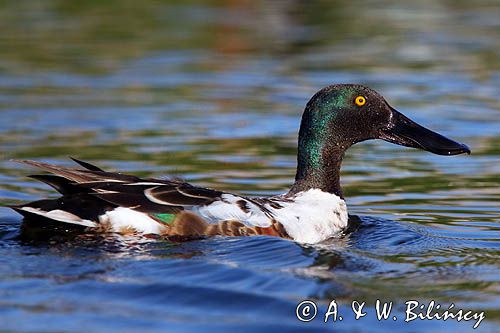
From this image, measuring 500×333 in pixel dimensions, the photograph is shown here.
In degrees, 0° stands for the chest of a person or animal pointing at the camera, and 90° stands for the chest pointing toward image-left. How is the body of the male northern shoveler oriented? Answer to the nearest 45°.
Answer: approximately 270°
